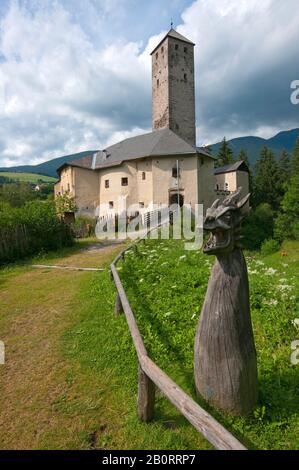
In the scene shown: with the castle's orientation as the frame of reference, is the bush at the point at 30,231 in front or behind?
in front

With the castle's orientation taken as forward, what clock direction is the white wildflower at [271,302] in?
The white wildflower is roughly at 12 o'clock from the castle.

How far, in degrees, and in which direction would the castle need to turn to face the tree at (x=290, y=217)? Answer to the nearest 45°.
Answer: approximately 90° to its left

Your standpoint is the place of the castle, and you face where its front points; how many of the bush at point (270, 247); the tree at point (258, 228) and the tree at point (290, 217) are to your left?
3

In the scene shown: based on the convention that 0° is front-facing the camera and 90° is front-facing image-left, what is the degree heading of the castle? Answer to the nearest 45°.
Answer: approximately 0°
